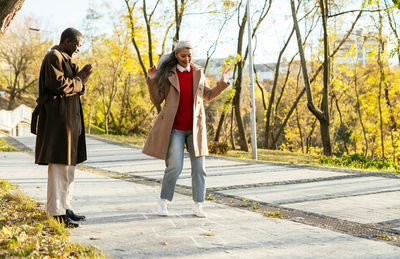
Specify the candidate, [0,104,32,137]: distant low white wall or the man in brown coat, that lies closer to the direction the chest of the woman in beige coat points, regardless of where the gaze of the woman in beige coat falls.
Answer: the man in brown coat

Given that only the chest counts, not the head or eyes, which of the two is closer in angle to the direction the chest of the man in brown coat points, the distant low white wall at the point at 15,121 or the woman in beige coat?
the woman in beige coat

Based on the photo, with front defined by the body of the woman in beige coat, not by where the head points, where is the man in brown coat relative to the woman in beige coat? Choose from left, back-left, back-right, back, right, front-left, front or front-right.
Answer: front-right

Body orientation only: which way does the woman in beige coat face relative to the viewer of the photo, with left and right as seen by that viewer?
facing the viewer

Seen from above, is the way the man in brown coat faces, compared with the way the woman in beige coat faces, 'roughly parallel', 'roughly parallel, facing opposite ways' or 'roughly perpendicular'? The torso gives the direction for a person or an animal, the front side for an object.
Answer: roughly perpendicular

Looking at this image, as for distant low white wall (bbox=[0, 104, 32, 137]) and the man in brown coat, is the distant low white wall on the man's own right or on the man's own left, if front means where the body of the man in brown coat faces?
on the man's own left

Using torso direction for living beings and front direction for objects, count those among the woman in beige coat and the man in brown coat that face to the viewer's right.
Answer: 1

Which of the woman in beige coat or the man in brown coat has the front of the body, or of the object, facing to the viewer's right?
the man in brown coat

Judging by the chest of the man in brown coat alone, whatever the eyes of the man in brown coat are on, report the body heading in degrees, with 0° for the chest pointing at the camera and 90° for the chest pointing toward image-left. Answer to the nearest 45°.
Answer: approximately 270°

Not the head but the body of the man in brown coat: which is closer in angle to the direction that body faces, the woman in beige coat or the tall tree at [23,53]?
the woman in beige coat

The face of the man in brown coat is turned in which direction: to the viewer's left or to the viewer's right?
to the viewer's right

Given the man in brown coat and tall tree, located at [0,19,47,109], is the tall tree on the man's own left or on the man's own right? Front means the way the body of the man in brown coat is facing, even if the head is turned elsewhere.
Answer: on the man's own left
